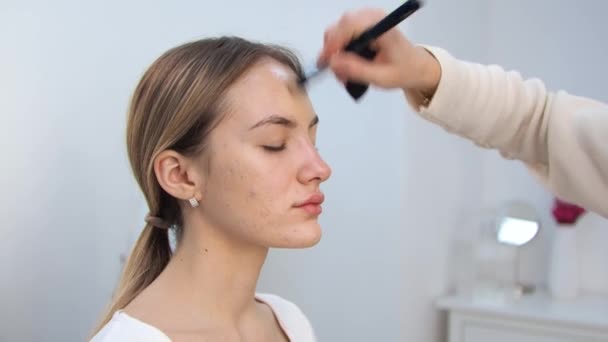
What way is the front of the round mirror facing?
toward the camera

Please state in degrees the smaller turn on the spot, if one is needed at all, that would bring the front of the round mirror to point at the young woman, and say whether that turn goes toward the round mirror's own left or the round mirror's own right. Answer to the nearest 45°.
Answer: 0° — it already faces them
